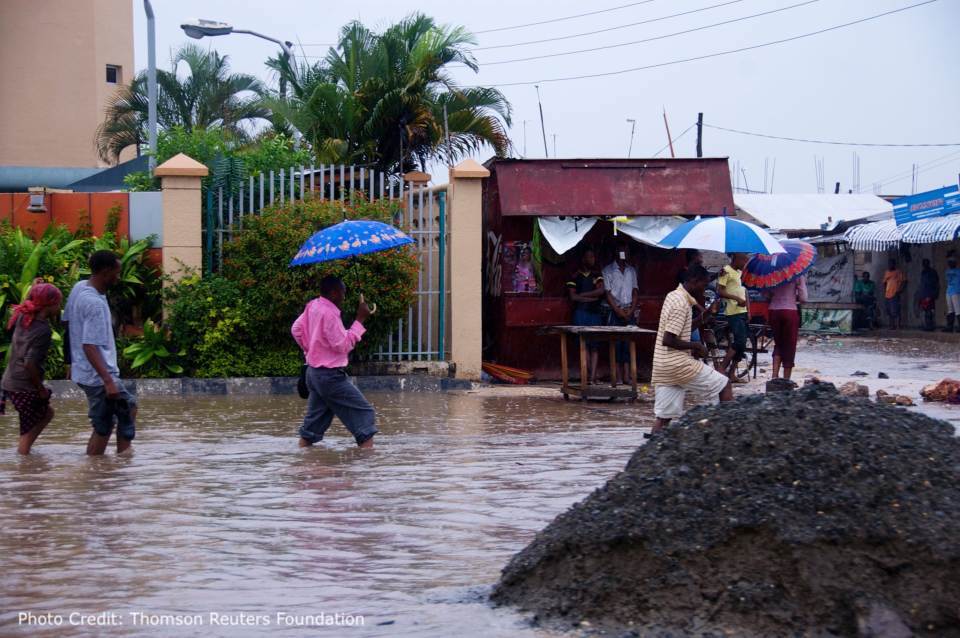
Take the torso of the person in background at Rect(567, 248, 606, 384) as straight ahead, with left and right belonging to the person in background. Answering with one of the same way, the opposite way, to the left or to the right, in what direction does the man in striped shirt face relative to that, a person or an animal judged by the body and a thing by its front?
to the left

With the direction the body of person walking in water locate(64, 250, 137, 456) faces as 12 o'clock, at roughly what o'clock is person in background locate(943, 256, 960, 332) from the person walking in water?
The person in background is roughly at 11 o'clock from the person walking in water.

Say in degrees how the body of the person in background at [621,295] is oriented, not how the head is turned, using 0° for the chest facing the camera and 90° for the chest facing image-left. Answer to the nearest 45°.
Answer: approximately 0°

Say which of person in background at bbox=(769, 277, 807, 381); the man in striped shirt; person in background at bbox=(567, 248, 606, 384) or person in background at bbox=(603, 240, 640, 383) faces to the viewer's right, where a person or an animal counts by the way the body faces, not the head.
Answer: the man in striped shirt

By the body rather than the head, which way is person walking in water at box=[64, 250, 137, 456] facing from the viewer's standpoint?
to the viewer's right

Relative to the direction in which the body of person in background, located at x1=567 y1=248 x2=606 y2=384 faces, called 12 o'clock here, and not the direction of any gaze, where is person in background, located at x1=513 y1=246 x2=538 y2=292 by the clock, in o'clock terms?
person in background, located at x1=513 y1=246 x2=538 y2=292 is roughly at 4 o'clock from person in background, located at x1=567 y1=248 x2=606 y2=384.

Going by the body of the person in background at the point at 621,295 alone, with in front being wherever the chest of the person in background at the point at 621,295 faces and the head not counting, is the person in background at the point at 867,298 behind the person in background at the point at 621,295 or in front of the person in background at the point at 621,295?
behind

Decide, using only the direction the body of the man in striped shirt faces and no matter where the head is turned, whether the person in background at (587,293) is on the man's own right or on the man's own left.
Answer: on the man's own left

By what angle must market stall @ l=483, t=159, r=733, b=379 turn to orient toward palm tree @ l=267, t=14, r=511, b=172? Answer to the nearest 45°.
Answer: approximately 135° to its right

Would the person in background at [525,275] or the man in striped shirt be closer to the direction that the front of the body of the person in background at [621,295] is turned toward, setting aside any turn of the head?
the man in striped shirt

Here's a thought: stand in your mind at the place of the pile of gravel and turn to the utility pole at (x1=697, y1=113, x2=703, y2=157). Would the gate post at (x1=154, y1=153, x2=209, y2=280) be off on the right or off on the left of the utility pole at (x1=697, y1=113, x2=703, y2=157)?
left

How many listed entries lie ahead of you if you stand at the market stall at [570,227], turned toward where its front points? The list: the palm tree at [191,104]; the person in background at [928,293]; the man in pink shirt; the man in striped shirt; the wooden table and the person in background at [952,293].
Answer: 3

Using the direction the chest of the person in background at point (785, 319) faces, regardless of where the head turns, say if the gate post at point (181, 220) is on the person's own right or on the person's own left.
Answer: on the person's own left

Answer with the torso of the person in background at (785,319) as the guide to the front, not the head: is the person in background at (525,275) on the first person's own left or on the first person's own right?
on the first person's own left

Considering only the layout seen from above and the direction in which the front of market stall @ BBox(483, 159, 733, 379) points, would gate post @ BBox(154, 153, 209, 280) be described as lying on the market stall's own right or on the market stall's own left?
on the market stall's own right
